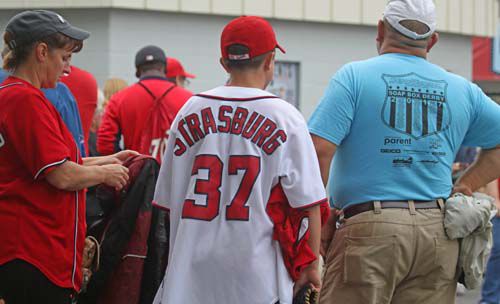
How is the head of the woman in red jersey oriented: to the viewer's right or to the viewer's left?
to the viewer's right

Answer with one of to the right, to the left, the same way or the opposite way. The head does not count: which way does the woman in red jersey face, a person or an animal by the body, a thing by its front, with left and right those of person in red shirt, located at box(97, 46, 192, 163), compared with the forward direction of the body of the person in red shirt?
to the right

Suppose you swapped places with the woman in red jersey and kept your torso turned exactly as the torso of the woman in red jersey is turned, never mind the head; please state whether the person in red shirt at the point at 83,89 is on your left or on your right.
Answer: on your left

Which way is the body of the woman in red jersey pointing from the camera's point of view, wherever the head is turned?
to the viewer's right

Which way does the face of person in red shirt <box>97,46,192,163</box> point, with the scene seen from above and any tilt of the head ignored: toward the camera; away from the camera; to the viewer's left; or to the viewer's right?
away from the camera

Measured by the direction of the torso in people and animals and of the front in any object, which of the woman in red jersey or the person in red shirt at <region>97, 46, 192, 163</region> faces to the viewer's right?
the woman in red jersey

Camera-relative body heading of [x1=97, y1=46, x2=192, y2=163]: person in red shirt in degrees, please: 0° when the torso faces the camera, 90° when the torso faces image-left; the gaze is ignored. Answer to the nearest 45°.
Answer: approximately 180°

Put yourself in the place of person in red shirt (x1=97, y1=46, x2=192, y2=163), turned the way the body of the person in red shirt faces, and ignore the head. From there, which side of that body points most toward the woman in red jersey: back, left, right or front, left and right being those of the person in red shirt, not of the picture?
back

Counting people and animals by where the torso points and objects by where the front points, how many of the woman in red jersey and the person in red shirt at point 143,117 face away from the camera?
1

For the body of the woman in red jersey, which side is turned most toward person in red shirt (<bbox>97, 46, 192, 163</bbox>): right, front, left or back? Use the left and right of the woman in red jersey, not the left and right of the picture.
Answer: left
